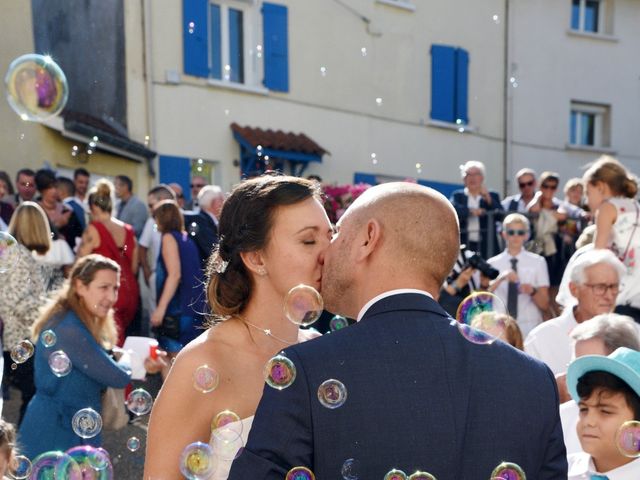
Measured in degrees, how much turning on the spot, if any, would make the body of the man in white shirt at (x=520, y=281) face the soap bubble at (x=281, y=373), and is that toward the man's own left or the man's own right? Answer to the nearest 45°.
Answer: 0° — they already face it

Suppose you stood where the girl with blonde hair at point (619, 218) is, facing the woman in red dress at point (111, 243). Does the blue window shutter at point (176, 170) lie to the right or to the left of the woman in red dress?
right

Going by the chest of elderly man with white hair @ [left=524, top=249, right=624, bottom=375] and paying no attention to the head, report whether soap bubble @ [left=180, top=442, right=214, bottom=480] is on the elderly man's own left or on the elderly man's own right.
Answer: on the elderly man's own right

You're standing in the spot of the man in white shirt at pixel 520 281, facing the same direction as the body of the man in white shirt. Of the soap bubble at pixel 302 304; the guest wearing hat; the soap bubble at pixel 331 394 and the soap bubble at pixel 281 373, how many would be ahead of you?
4

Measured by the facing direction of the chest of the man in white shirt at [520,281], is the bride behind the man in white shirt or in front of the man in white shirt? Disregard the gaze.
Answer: in front

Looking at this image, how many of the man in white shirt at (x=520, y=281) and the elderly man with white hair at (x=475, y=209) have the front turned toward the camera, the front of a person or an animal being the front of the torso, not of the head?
2

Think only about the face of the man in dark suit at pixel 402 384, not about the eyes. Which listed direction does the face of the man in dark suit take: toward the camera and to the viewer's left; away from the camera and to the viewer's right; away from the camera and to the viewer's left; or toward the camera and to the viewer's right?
away from the camera and to the viewer's left

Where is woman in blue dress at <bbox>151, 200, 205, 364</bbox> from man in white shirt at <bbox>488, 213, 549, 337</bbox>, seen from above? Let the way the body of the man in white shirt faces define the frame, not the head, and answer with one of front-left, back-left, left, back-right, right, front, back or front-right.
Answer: right

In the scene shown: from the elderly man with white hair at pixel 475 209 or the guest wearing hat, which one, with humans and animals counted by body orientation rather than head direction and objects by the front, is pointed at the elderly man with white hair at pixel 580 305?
the elderly man with white hair at pixel 475 209

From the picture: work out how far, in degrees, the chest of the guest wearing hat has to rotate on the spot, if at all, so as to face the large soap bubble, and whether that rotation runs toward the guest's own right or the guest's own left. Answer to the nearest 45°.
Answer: approximately 90° to the guest's own right

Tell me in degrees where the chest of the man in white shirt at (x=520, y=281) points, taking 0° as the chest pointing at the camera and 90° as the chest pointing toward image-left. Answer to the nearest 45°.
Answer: approximately 0°

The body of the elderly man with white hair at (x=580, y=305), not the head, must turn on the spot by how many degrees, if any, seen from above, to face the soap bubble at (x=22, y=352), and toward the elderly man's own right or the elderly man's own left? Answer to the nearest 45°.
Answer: approximately 90° to the elderly man's own right

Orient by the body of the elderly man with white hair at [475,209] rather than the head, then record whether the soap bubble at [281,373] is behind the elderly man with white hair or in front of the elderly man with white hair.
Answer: in front

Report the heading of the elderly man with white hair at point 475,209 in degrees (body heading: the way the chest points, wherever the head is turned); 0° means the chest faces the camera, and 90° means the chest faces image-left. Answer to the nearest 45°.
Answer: approximately 0°
